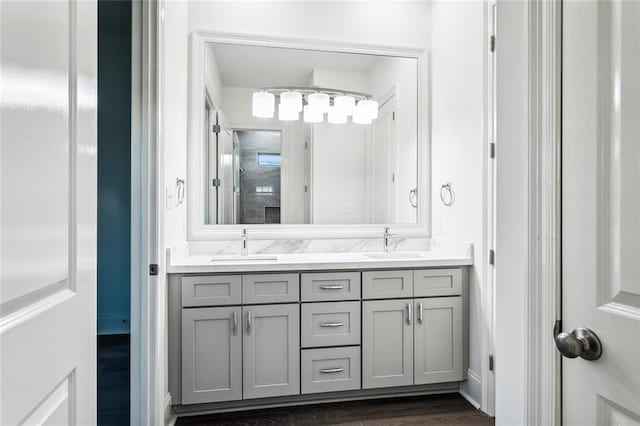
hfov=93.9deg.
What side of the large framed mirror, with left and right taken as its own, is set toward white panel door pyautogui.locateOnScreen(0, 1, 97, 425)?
front

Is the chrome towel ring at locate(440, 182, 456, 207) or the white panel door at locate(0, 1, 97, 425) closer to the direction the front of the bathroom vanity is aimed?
the white panel door

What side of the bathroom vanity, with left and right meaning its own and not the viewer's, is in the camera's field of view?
front

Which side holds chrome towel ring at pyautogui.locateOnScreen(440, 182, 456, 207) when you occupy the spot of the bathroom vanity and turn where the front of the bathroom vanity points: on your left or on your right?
on your left

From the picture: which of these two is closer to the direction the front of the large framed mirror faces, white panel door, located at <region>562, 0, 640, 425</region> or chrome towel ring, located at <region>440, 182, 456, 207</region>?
the white panel door

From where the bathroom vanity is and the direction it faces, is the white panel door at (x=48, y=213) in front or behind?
in front

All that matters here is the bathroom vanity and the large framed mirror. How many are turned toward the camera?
2

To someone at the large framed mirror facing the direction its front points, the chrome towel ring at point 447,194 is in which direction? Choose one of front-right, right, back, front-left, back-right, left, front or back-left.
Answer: left

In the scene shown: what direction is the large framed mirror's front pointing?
toward the camera
